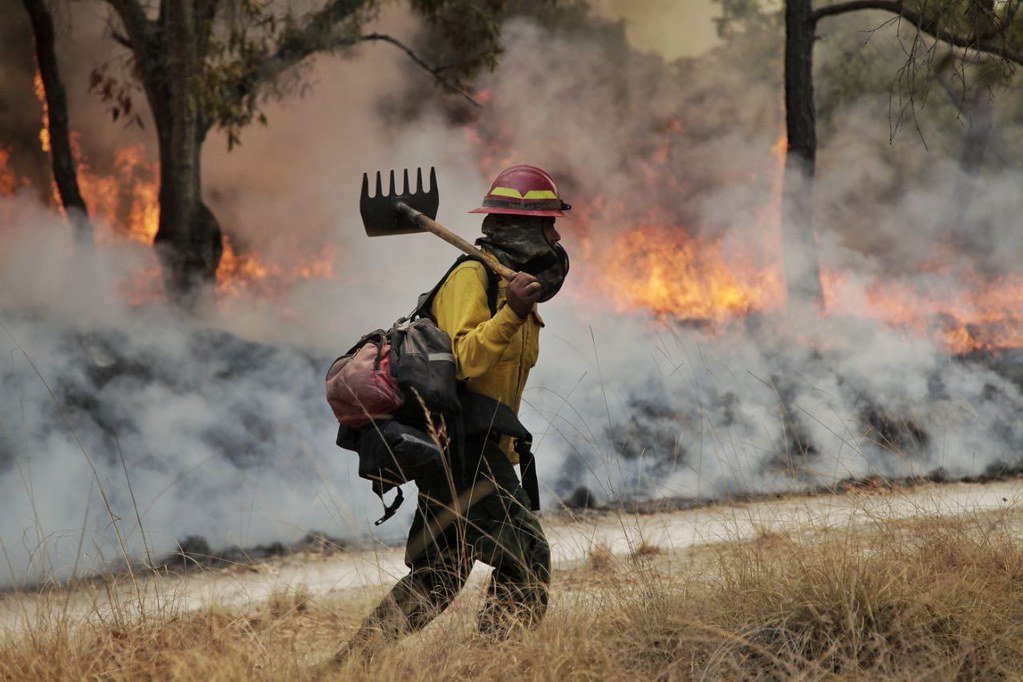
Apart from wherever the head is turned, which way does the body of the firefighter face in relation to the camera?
to the viewer's right

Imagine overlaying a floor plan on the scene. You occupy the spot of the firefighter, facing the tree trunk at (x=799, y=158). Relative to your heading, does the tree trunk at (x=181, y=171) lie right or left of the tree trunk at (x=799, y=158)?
left

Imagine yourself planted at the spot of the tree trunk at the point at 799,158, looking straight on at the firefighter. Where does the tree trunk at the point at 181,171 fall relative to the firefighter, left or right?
right
